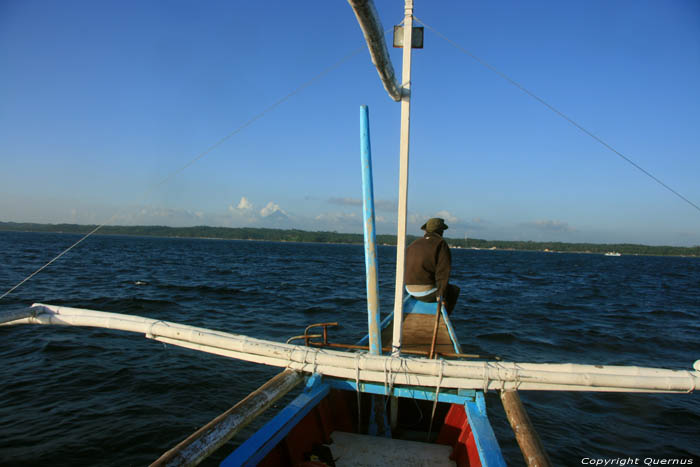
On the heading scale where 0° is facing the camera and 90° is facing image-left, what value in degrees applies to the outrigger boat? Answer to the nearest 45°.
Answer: approximately 180°
